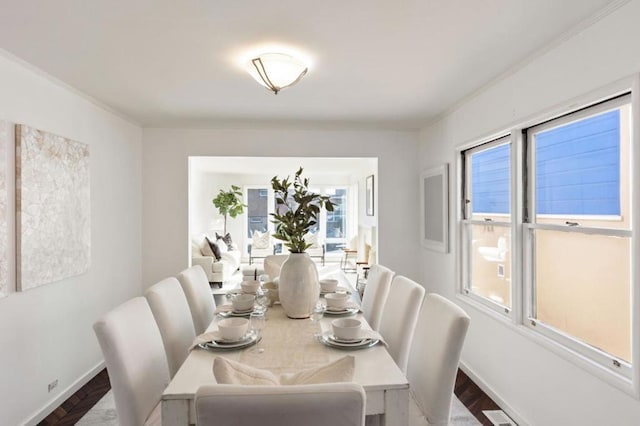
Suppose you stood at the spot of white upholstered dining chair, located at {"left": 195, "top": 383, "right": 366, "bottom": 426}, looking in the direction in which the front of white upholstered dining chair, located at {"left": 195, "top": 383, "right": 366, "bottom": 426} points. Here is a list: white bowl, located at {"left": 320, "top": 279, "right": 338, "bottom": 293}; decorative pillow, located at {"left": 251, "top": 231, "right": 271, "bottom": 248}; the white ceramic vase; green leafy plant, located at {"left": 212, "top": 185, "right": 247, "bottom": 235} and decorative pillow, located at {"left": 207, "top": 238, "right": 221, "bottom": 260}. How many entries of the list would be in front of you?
5

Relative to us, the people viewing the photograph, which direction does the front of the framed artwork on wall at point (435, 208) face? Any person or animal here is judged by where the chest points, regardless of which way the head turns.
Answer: facing the viewer and to the left of the viewer

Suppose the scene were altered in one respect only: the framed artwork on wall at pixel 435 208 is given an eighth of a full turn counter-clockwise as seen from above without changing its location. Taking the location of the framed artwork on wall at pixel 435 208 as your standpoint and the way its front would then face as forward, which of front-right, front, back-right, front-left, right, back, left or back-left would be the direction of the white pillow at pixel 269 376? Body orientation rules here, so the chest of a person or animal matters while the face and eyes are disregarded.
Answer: front

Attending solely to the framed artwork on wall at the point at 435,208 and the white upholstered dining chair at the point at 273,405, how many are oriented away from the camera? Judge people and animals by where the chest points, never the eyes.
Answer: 1

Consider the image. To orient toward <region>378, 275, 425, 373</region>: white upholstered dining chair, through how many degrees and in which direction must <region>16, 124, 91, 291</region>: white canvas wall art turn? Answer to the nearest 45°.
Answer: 0° — it already faces it

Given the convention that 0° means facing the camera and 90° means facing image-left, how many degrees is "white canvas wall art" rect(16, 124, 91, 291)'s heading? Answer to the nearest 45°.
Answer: approximately 315°

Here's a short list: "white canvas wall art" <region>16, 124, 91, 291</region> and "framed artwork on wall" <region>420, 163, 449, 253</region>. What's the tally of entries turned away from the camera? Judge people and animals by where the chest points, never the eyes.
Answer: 0

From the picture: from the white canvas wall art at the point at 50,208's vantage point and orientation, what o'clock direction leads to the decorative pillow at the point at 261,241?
The decorative pillow is roughly at 9 o'clock from the white canvas wall art.

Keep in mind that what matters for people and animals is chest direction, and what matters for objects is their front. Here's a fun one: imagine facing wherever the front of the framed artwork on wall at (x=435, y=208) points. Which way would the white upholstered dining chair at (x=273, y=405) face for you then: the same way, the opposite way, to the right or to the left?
to the right

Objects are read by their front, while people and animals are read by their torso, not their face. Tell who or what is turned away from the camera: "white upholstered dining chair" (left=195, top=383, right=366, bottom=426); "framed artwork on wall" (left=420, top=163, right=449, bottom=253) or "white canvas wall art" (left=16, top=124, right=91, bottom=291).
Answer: the white upholstered dining chair

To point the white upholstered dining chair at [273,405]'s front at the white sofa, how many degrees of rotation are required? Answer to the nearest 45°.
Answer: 0° — it already faces it

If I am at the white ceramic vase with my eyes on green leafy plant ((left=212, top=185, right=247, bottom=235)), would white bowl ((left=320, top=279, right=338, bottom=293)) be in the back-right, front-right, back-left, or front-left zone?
front-right

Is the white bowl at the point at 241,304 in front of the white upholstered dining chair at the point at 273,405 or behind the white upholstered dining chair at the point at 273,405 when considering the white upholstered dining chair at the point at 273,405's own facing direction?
in front

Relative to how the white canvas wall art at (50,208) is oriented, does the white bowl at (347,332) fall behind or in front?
in front

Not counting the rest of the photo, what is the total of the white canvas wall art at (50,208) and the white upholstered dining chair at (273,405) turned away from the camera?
1

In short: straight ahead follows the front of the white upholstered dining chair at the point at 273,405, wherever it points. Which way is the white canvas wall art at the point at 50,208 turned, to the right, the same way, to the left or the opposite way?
to the right

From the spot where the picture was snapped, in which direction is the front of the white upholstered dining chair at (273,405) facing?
facing away from the viewer

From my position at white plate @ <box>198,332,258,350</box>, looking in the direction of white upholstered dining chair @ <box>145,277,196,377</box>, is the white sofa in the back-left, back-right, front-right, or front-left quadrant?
front-right

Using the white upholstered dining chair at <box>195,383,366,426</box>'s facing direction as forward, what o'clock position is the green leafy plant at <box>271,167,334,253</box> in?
The green leafy plant is roughly at 12 o'clock from the white upholstered dining chair.
